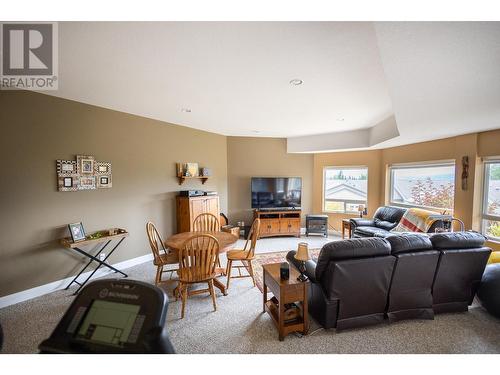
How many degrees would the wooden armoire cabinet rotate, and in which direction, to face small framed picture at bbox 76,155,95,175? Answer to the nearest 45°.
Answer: approximately 90° to its right

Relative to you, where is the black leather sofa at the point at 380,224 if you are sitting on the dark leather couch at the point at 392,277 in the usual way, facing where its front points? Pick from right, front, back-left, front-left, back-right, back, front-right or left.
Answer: front-right

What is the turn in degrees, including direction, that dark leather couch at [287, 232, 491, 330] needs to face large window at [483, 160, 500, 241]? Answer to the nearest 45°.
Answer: approximately 90° to its right

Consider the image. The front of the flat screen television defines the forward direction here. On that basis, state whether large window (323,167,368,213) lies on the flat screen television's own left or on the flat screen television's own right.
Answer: on the flat screen television's own left

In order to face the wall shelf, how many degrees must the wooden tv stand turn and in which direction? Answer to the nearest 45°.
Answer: approximately 45° to its right

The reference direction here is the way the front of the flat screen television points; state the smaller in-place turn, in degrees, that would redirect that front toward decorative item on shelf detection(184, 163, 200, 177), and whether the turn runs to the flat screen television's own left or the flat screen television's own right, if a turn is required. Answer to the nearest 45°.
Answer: approximately 45° to the flat screen television's own right

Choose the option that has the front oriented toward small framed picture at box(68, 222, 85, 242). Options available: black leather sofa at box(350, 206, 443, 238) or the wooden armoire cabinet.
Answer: the black leather sofa

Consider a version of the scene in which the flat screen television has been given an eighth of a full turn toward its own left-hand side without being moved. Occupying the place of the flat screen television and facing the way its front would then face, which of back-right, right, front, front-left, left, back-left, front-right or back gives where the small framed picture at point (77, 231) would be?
right

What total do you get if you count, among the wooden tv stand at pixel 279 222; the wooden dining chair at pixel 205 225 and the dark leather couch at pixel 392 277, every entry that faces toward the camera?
2

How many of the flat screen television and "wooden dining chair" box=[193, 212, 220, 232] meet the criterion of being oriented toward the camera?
2

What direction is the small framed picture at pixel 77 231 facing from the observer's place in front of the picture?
facing the viewer and to the right of the viewer

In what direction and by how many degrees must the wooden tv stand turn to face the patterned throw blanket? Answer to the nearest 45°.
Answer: approximately 45° to its left
